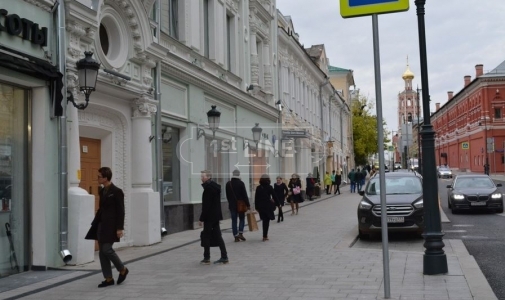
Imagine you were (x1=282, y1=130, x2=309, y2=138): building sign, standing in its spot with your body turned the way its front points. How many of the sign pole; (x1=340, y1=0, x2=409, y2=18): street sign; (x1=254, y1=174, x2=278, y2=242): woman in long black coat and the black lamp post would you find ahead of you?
4

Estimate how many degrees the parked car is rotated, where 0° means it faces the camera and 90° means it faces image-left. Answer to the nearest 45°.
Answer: approximately 0°

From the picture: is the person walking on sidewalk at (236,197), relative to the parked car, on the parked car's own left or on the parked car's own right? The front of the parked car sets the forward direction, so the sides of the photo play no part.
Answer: on the parked car's own right

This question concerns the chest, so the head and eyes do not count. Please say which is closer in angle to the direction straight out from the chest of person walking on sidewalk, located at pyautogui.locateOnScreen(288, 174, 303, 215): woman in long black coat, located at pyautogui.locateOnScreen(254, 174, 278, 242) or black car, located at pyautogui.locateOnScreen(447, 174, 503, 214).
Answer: the woman in long black coat

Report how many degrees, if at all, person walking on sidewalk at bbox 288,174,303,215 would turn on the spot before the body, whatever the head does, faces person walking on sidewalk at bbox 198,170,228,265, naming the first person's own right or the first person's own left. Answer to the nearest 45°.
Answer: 0° — they already face them

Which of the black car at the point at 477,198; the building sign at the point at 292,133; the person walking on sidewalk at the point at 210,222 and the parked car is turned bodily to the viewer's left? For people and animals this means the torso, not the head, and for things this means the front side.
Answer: the person walking on sidewalk

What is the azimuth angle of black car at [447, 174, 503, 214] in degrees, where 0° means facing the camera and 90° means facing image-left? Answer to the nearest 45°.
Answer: approximately 0°

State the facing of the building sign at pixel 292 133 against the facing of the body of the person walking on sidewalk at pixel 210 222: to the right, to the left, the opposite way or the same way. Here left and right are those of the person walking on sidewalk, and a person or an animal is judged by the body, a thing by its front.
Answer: to the left

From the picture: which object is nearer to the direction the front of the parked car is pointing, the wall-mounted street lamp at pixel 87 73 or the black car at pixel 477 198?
the wall-mounted street lamp
